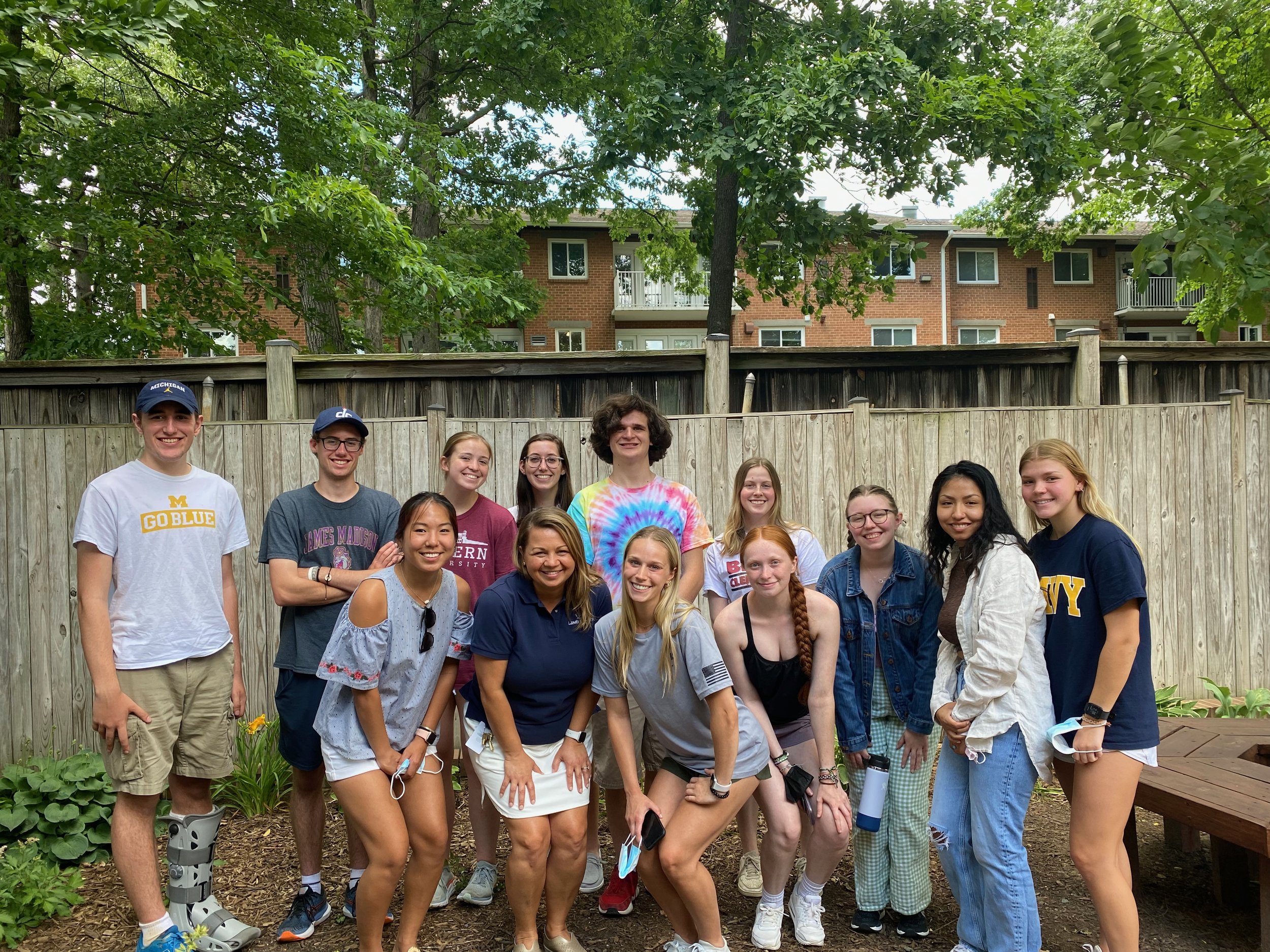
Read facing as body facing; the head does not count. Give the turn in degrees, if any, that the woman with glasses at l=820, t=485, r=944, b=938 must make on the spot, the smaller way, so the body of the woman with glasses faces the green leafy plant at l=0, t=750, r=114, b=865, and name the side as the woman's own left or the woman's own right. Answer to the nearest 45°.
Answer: approximately 90° to the woman's own right

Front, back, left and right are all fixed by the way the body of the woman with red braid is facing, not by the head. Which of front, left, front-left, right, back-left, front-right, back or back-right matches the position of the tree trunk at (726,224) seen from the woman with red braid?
back

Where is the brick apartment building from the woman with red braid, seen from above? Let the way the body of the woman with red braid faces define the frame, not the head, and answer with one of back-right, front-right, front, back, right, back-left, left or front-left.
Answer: back

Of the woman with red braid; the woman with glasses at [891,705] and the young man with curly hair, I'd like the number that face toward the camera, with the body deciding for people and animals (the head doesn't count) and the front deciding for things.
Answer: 3

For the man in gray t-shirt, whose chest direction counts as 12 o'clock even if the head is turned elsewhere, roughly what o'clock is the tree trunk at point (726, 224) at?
The tree trunk is roughly at 7 o'clock from the man in gray t-shirt.

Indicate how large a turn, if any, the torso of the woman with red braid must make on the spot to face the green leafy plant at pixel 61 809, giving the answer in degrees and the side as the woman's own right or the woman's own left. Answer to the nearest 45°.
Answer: approximately 90° to the woman's own right

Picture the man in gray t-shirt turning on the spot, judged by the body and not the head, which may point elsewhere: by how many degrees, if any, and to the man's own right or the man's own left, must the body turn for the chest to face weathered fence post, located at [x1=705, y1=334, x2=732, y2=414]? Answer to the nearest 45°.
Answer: approximately 135° to the man's own left

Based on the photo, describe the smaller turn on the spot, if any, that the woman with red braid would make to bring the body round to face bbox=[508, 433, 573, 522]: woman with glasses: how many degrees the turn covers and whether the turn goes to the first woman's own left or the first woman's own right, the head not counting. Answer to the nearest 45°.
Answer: approximately 135° to the first woman's own right

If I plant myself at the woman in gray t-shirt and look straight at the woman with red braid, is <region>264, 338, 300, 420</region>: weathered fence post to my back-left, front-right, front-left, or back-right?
back-left

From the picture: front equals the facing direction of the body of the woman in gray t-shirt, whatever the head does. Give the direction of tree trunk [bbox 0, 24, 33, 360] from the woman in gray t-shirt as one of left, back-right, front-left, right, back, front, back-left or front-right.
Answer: right

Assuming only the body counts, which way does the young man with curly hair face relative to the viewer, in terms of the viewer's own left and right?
facing the viewer

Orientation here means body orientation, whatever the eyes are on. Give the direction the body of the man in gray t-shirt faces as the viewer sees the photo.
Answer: toward the camera

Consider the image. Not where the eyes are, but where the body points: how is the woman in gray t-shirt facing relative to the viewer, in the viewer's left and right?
facing the viewer and to the left of the viewer
